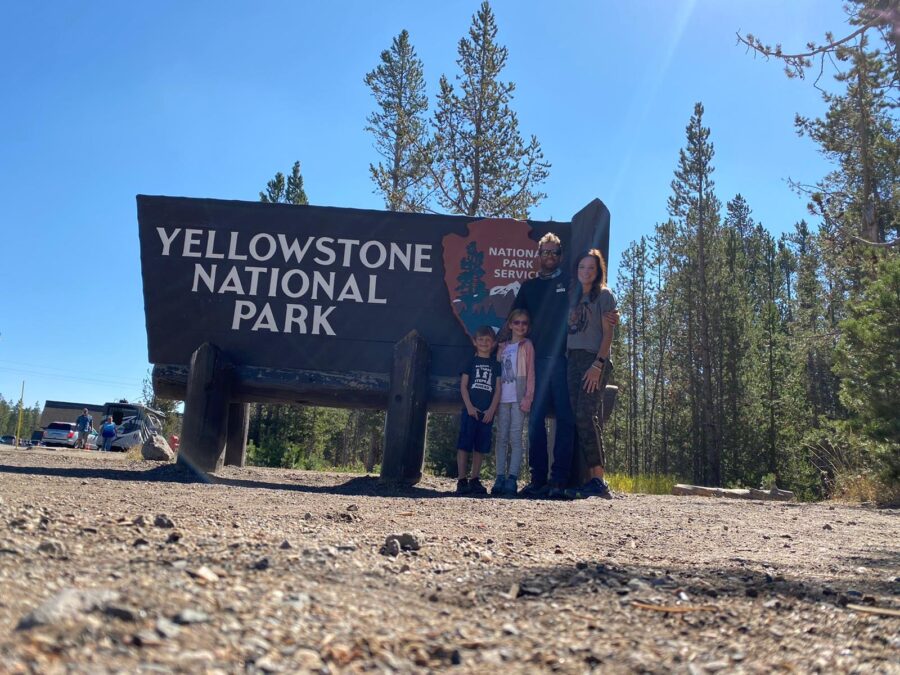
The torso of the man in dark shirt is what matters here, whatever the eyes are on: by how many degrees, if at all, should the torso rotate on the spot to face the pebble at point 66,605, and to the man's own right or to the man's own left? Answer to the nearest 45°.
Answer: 0° — they already face it

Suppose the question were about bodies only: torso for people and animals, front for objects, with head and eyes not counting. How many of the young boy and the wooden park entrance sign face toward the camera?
2

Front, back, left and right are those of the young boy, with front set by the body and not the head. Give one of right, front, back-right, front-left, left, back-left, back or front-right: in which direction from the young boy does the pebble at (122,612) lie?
front

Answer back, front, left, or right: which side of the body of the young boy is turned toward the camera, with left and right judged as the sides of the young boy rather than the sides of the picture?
front

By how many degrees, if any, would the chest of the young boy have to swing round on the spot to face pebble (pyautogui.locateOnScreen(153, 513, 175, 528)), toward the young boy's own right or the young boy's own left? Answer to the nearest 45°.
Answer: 0° — they already face it

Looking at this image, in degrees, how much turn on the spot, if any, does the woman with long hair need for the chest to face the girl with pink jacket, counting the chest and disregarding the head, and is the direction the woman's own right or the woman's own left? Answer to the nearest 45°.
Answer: approximately 45° to the woman's own right

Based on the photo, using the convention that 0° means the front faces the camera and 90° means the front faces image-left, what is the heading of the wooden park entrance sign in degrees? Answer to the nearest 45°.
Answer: approximately 0°

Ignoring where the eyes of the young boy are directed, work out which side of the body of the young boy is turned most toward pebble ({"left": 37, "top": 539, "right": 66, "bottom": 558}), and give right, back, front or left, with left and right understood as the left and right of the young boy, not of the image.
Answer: front

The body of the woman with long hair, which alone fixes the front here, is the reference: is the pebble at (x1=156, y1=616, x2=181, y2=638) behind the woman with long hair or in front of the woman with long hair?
in front

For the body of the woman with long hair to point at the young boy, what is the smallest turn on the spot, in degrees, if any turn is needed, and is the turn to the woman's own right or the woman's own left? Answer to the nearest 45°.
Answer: approximately 45° to the woman's own right

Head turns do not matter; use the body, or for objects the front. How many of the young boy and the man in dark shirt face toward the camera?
2

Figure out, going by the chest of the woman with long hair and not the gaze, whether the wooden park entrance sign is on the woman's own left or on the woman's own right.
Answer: on the woman's own right

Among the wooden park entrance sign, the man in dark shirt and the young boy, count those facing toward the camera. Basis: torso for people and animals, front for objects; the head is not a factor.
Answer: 3

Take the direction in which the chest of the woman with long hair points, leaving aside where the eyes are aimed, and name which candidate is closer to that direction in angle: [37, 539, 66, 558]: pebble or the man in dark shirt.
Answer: the pebble

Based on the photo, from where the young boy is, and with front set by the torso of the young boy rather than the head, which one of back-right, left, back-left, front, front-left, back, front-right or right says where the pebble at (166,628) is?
front

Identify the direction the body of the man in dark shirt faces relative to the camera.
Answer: toward the camera

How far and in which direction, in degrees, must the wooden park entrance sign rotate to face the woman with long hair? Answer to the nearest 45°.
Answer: approximately 45° to its left

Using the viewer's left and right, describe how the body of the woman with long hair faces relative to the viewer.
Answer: facing the viewer and to the left of the viewer
